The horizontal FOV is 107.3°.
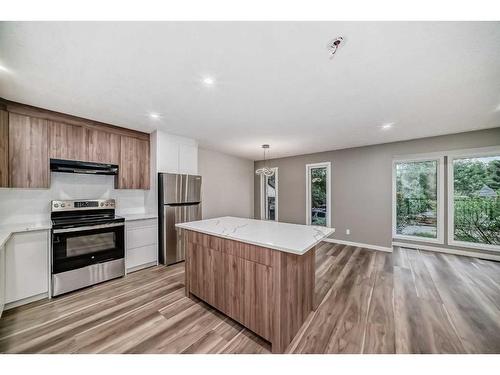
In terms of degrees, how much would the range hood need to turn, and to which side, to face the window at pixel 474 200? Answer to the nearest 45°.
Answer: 0° — it already faces it

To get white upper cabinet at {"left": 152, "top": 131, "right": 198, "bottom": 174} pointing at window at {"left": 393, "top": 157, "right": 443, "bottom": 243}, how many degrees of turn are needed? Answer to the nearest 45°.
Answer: approximately 45° to its left

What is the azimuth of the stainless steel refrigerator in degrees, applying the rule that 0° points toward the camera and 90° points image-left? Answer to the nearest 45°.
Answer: approximately 315°

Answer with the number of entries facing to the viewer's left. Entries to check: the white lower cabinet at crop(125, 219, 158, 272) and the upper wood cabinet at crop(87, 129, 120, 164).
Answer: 0

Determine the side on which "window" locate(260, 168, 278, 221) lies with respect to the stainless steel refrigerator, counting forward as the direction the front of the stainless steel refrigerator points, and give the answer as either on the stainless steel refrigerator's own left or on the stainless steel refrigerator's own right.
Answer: on the stainless steel refrigerator's own left

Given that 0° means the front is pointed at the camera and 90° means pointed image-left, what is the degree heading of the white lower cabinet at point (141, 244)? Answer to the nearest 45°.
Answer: approximately 315°

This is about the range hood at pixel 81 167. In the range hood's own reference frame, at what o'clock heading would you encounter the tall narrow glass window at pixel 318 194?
The tall narrow glass window is roughly at 11 o'clock from the range hood.

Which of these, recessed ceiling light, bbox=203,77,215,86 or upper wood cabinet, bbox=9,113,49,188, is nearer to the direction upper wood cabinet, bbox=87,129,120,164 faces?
the recessed ceiling light
